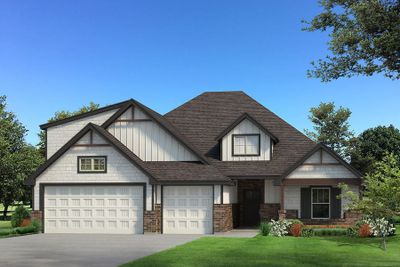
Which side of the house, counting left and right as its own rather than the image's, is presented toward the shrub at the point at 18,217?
right

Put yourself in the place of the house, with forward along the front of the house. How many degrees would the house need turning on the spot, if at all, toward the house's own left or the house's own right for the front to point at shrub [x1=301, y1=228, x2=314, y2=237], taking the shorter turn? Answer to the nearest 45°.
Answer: approximately 45° to the house's own left

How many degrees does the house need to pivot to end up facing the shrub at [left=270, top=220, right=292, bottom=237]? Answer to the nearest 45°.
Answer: approximately 45° to its left

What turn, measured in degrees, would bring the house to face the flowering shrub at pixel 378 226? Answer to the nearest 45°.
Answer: approximately 45° to its left

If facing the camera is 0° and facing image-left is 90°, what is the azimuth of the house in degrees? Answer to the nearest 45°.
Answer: approximately 0°

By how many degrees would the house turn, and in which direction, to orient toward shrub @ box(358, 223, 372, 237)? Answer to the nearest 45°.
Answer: approximately 45° to its left
